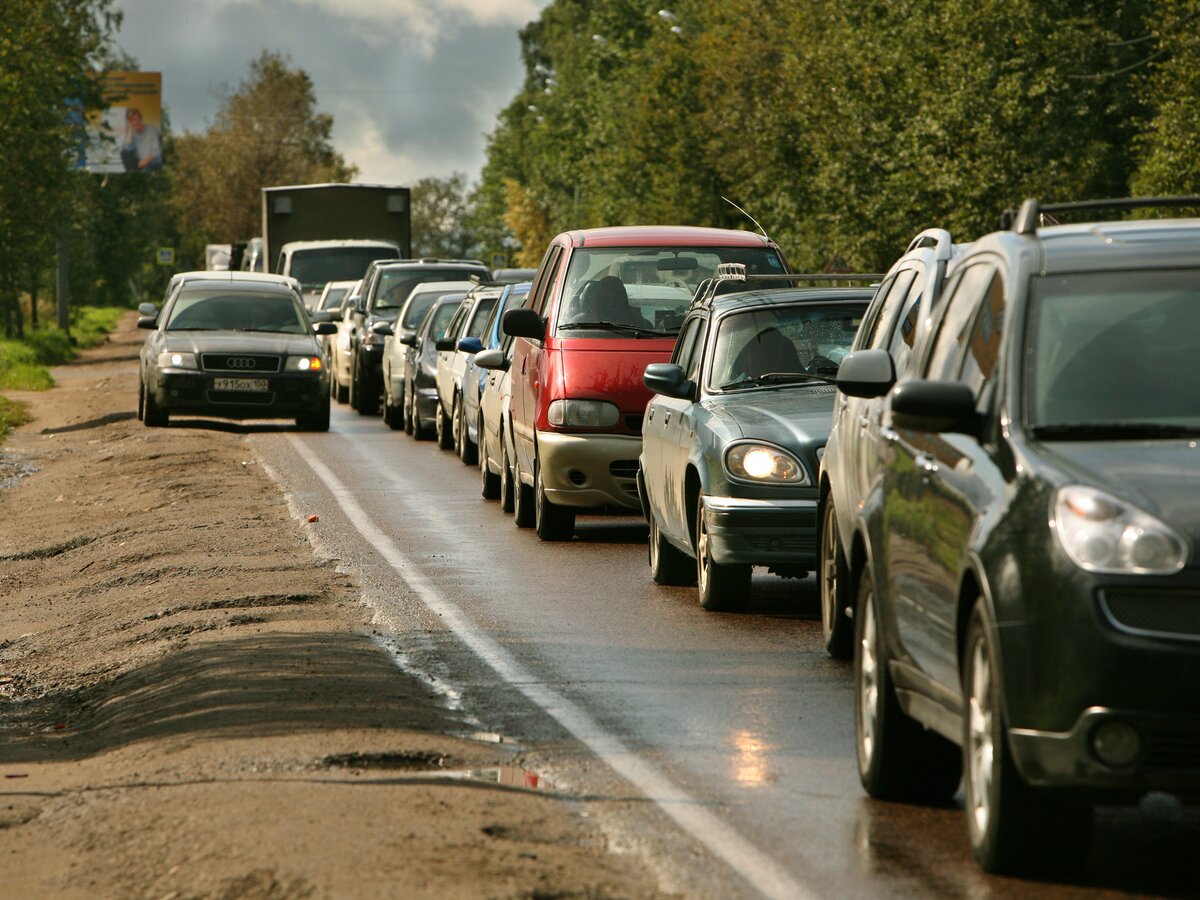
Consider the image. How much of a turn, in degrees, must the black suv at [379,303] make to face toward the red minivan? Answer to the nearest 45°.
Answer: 0° — it already faces it

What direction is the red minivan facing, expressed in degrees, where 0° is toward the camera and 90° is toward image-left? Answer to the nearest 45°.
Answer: approximately 0°

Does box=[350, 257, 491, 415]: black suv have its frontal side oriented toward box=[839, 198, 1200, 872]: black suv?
yes

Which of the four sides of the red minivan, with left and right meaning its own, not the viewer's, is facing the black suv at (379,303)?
back

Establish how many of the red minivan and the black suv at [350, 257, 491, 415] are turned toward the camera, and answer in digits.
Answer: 2
